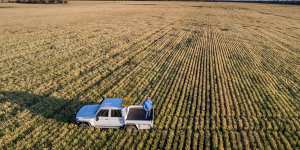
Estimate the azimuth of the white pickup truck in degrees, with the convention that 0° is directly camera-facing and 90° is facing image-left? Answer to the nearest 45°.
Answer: approximately 90°
